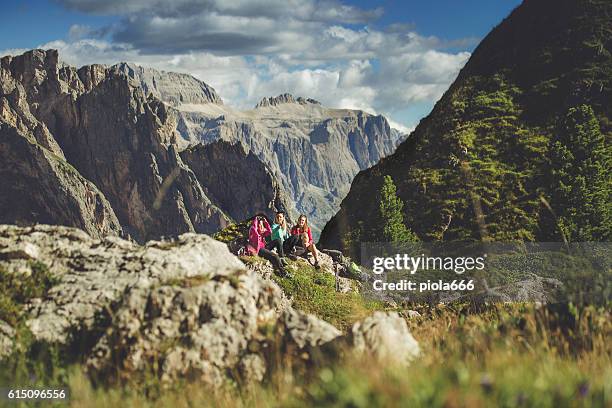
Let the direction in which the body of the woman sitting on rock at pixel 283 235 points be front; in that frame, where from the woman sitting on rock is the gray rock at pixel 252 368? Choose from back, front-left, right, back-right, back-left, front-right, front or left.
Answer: front-right

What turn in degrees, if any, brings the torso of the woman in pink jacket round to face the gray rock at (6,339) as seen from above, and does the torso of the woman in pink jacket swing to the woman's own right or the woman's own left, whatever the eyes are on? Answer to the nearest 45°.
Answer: approximately 45° to the woman's own right

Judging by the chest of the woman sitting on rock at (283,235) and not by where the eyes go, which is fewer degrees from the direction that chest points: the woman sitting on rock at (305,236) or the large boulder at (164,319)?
the large boulder

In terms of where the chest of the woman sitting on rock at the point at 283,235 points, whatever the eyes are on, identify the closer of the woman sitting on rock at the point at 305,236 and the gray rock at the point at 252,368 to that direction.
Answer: the gray rock

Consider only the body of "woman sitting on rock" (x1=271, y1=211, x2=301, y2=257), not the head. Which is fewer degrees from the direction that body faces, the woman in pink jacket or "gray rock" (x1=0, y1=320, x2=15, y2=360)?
the gray rock

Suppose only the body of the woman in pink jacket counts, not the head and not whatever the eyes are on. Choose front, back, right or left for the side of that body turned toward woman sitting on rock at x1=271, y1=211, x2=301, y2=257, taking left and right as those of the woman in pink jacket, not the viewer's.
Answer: left

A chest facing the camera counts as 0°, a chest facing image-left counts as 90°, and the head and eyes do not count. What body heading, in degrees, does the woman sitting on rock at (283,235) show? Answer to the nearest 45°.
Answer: approximately 315°

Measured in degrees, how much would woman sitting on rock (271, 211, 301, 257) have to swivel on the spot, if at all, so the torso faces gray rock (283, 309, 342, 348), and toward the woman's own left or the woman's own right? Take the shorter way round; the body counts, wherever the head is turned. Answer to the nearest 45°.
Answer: approximately 45° to the woman's own right

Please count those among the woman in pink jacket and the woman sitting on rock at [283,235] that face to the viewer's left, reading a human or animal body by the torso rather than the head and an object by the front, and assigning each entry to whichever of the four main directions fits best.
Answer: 0

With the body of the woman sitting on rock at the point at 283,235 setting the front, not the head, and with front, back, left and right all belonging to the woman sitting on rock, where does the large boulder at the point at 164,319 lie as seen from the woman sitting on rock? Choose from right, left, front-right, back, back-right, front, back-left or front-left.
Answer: front-right

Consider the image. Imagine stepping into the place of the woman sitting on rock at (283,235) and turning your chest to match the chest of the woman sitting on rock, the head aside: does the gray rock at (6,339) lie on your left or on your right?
on your right
